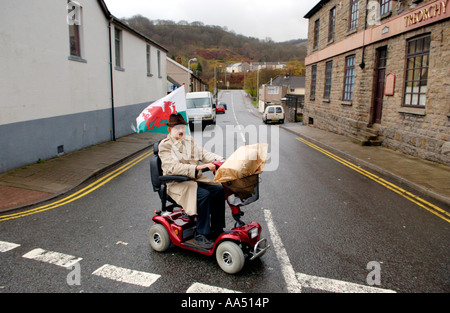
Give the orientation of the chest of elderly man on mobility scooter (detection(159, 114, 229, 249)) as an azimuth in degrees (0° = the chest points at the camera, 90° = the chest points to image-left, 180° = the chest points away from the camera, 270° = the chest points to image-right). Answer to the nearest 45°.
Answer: approximately 315°

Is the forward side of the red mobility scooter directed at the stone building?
no

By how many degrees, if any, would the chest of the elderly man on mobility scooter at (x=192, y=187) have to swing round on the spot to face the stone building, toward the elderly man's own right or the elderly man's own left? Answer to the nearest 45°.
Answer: approximately 90° to the elderly man's own left

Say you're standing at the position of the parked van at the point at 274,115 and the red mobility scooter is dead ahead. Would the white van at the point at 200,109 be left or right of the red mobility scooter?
right

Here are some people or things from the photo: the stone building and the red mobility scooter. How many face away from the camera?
0

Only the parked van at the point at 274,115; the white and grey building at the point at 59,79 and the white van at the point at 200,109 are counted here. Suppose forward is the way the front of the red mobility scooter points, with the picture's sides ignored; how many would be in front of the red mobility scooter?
0

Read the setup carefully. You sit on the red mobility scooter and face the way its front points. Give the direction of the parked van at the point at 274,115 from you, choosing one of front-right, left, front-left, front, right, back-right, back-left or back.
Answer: back-left

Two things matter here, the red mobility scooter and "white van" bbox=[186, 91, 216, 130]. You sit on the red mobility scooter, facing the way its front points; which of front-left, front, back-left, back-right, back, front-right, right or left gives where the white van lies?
back-left

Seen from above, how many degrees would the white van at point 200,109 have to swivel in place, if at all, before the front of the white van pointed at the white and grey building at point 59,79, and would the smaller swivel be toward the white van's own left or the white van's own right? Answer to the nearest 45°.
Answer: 0° — it already faces it

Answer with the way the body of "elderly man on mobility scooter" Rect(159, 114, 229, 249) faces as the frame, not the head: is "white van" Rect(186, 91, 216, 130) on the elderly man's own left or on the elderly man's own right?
on the elderly man's own left

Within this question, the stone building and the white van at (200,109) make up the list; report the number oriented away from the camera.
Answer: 0

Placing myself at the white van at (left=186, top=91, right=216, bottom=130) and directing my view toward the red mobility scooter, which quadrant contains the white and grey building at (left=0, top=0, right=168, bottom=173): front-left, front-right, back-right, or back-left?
front-right

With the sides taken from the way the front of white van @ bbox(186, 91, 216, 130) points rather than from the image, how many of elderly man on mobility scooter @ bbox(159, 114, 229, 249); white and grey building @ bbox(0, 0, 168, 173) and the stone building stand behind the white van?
0

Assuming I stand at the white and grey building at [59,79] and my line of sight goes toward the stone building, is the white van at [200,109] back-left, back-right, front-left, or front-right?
front-left

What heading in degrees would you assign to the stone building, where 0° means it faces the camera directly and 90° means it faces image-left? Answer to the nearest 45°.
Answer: approximately 45°

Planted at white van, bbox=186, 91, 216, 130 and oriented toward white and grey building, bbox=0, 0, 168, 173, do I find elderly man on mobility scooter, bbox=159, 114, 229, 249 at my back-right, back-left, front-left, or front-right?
front-left

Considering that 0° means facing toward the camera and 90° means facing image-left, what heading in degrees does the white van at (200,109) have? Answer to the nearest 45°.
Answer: approximately 0°

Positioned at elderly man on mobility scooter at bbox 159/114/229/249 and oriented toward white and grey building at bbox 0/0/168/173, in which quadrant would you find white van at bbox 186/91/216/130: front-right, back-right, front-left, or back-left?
front-right

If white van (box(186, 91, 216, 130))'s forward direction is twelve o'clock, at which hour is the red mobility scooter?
The red mobility scooter is roughly at 12 o'clock from the white van.
